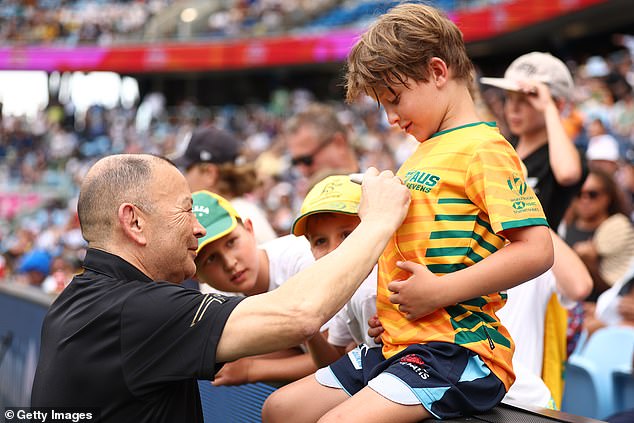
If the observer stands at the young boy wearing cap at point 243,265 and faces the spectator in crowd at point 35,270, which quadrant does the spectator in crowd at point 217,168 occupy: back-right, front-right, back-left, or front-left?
front-right

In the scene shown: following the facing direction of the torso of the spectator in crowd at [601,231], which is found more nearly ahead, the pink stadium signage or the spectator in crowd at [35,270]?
the spectator in crowd

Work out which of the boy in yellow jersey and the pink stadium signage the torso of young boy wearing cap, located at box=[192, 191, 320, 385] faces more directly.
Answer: the boy in yellow jersey

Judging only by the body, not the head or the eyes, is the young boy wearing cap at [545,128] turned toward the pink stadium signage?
no

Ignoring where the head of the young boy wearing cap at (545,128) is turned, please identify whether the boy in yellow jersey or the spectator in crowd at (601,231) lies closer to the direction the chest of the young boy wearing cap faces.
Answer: the boy in yellow jersey

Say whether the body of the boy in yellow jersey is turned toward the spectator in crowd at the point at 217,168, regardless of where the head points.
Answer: no

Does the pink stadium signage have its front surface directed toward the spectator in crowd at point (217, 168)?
yes

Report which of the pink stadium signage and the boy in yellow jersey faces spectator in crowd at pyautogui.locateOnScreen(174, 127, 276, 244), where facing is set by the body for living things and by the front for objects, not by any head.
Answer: the pink stadium signage

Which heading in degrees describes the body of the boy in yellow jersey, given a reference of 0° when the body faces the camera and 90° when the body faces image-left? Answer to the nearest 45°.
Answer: approximately 45°

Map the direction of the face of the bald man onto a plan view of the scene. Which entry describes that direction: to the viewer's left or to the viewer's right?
to the viewer's right

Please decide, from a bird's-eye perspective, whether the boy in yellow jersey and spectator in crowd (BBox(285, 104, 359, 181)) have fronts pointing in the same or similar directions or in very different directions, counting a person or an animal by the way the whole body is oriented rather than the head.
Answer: same or similar directions

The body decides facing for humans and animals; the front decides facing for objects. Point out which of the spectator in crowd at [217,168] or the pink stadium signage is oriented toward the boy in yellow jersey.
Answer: the pink stadium signage

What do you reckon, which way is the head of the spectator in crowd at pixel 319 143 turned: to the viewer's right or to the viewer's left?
to the viewer's left

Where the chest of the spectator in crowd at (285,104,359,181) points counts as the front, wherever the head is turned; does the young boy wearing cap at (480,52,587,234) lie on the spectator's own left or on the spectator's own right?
on the spectator's own left
